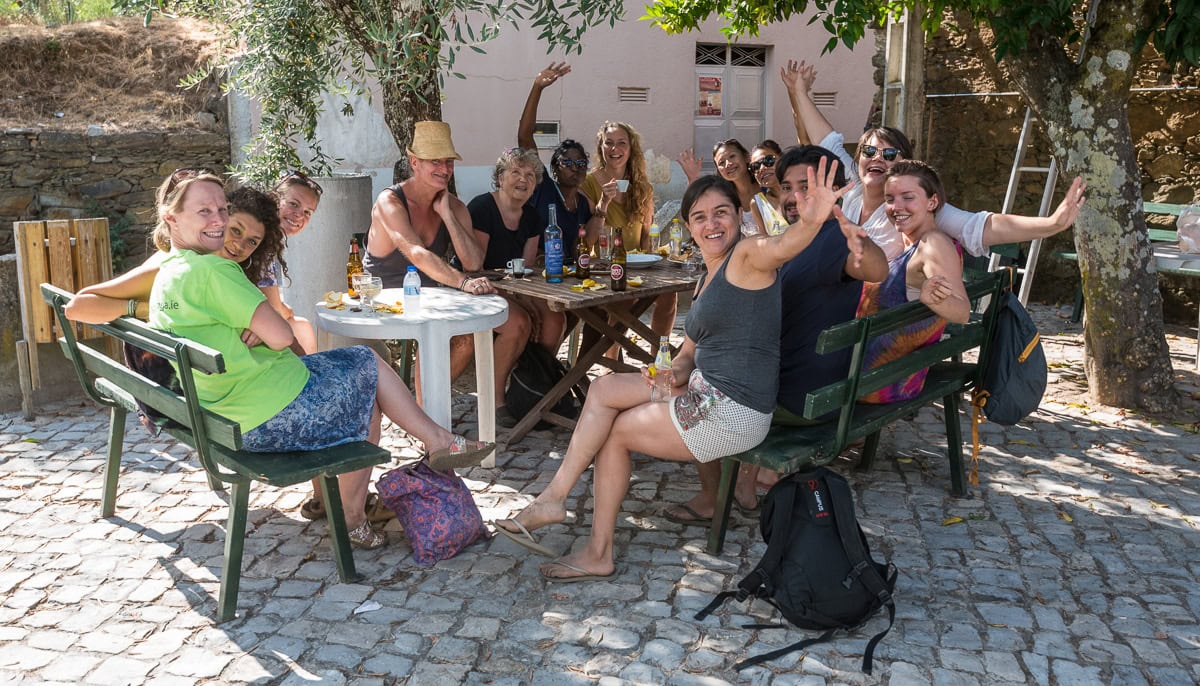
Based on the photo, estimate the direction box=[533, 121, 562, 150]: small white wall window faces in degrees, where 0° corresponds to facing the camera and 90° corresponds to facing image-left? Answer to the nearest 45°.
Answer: approximately 0°

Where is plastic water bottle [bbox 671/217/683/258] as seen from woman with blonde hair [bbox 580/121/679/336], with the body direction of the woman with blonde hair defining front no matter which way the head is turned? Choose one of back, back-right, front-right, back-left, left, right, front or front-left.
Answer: front-left

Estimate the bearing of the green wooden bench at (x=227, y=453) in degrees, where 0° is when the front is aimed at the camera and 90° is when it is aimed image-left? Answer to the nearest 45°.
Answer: approximately 225°

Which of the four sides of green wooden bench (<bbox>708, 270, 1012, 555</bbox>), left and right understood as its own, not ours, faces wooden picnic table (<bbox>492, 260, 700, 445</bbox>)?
front
